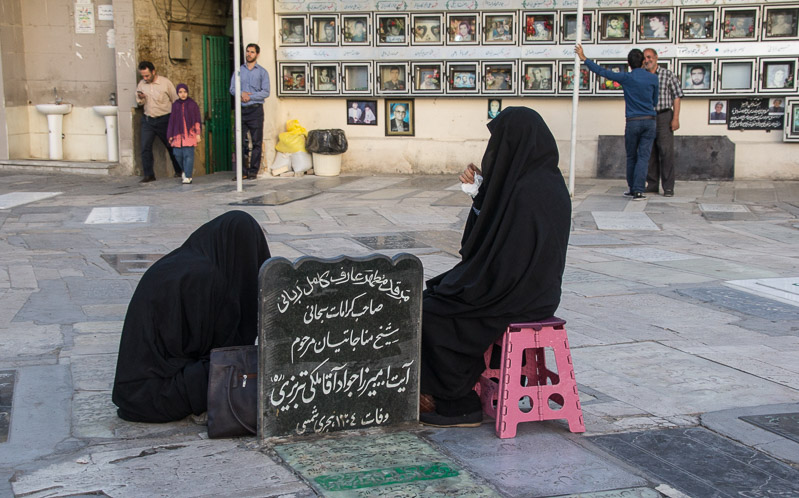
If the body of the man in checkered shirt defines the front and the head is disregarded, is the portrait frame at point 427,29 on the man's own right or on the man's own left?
on the man's own right

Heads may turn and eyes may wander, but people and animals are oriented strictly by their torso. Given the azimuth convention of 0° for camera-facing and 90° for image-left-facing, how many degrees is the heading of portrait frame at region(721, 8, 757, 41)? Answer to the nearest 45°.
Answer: approximately 0°

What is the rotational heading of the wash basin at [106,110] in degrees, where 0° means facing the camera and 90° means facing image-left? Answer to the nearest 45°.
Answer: approximately 0°

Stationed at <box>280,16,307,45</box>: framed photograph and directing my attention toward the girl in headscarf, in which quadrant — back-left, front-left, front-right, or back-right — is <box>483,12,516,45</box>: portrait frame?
back-left

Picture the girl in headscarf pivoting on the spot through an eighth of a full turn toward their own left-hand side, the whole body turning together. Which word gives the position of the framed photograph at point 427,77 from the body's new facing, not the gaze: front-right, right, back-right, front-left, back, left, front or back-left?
front-left

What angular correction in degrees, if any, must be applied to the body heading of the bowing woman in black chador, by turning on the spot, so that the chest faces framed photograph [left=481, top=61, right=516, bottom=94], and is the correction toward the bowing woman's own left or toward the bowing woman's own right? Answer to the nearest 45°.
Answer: approximately 45° to the bowing woman's own left

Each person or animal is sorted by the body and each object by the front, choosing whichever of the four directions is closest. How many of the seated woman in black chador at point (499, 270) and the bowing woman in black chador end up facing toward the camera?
0

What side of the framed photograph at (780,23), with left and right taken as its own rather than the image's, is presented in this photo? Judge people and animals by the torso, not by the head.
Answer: front

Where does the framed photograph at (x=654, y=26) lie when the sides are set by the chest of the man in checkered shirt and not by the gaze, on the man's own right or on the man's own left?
on the man's own right

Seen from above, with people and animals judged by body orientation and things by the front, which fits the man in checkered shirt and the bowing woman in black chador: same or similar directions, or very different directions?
very different directions

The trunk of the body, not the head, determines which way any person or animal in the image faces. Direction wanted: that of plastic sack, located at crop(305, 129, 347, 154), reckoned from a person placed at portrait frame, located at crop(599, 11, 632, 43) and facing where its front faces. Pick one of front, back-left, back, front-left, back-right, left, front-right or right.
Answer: right
